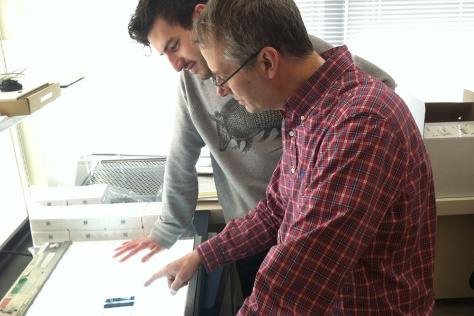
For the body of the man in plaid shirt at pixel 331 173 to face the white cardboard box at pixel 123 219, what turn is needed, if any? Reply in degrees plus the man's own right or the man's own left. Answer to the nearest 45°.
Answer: approximately 45° to the man's own right

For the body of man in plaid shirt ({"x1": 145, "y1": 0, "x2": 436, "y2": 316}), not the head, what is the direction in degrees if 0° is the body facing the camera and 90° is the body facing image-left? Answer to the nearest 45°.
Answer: approximately 90°

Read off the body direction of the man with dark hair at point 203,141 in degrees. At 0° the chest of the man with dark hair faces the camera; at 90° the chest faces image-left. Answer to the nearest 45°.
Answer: approximately 45°

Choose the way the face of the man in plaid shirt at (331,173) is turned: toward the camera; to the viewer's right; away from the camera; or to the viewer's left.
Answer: to the viewer's left

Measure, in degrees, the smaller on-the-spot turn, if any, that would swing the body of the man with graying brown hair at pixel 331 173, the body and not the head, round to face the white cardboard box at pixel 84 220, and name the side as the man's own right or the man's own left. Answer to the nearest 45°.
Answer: approximately 45° to the man's own right

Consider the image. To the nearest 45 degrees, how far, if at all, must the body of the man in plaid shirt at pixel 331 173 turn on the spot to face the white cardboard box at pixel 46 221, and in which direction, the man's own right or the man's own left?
approximately 45° to the man's own right

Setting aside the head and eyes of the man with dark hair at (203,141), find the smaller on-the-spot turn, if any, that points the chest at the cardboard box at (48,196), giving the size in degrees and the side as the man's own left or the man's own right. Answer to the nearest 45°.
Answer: approximately 45° to the man's own right

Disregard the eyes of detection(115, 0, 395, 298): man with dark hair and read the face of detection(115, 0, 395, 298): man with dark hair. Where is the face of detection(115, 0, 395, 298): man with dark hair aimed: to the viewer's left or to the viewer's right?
to the viewer's left
